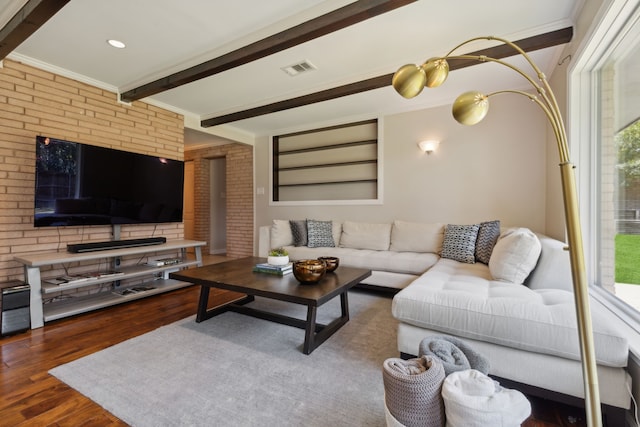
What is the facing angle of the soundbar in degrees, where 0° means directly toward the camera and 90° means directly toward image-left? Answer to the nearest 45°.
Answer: approximately 315°

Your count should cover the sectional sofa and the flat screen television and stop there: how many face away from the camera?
0

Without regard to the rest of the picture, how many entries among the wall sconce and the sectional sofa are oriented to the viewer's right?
0

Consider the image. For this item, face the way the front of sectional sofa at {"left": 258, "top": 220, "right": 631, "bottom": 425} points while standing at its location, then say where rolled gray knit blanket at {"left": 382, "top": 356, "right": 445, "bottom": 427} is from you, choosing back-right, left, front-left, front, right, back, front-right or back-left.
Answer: front

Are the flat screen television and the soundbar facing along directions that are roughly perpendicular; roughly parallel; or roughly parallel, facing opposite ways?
roughly parallel

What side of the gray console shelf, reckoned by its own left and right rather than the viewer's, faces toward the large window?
front

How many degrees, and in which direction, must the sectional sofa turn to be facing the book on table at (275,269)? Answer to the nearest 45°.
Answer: approximately 45° to its right

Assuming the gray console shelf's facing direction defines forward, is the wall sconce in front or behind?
in front

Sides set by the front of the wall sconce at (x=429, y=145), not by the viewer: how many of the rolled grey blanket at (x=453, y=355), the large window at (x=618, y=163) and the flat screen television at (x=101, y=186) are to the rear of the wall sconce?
0

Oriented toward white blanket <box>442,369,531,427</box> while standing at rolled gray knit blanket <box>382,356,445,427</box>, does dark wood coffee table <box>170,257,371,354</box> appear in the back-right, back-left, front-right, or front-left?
back-left

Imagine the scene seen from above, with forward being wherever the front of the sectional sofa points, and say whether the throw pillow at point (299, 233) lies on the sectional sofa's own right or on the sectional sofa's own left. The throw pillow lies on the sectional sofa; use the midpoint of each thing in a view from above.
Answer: on the sectional sofa's own right

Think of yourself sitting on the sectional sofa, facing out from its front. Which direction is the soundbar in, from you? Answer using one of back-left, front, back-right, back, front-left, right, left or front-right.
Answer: front-right

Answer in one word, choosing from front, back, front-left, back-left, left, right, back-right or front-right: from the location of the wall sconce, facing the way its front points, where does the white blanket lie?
front

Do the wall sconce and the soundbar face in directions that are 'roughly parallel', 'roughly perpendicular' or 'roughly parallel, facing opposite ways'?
roughly perpendicular

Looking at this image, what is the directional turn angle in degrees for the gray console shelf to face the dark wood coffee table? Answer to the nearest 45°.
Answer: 0° — it already faces it

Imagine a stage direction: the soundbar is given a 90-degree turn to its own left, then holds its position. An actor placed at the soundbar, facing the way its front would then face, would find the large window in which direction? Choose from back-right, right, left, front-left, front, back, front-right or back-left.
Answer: right

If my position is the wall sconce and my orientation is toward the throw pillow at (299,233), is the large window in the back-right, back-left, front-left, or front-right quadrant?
back-left

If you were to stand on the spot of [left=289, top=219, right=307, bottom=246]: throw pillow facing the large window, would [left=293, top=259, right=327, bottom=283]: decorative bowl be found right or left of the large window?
right

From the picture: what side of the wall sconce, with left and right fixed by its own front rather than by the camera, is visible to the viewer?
front
